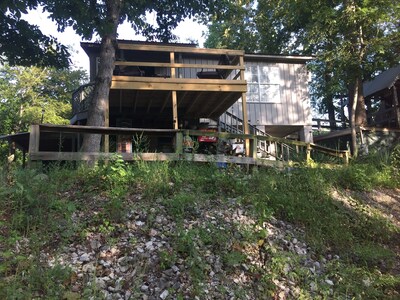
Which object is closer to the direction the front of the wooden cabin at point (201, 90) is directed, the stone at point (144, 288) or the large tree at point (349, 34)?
the stone

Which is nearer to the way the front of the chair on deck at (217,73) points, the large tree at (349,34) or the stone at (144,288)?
the stone
